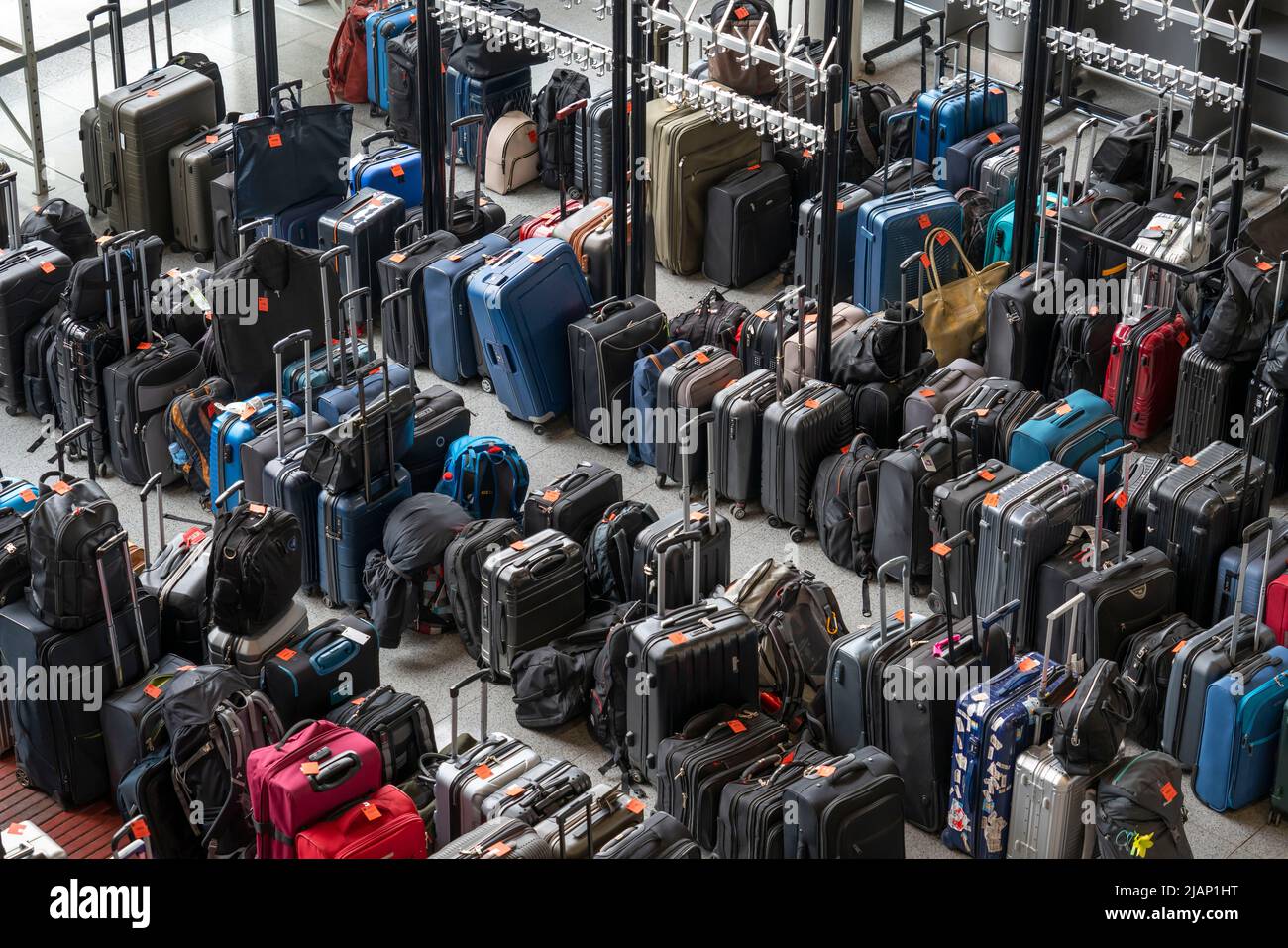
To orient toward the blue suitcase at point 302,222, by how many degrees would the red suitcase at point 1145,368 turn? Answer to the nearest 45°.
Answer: approximately 135° to its right

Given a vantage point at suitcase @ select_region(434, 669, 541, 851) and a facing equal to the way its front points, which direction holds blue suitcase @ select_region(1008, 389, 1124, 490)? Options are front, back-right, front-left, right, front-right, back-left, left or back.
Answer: left

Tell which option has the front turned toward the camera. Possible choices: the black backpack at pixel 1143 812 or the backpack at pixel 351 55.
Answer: the black backpack

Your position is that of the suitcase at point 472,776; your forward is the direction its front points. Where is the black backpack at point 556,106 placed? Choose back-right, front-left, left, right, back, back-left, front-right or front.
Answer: back-left

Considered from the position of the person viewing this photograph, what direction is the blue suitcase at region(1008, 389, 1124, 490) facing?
facing the viewer and to the right of the viewer

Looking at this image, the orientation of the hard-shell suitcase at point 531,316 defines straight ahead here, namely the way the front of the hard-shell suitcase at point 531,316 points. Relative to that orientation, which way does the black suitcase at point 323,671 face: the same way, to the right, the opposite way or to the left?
the same way

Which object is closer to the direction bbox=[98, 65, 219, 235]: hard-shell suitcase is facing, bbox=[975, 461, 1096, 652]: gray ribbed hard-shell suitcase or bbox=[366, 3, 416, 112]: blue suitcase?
the gray ribbed hard-shell suitcase

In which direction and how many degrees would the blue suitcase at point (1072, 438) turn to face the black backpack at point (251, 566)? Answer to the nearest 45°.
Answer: approximately 90° to its right

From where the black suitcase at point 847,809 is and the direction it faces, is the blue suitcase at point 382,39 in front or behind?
behind

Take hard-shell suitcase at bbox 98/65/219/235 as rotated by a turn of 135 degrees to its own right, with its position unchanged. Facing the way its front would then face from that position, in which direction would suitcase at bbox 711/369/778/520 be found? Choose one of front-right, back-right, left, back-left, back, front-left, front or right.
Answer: back-left

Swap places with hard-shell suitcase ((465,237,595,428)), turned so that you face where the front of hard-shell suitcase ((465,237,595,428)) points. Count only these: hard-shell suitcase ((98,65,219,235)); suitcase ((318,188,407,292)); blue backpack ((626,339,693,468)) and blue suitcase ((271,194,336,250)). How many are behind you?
3

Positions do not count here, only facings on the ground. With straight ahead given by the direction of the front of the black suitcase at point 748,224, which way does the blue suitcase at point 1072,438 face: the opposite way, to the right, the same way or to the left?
the same way

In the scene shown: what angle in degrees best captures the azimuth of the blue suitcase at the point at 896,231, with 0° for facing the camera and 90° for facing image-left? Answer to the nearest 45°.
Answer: approximately 315°

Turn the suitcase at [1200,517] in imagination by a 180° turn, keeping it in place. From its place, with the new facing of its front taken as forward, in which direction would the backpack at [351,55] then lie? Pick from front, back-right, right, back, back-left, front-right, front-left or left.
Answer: front

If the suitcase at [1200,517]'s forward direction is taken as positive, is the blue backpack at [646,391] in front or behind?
behind

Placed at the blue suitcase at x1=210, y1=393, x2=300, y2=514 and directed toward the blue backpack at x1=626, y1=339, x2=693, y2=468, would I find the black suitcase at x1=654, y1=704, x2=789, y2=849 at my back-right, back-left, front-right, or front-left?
front-right

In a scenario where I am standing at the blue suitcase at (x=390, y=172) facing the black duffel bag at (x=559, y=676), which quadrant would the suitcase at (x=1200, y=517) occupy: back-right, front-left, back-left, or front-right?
front-left

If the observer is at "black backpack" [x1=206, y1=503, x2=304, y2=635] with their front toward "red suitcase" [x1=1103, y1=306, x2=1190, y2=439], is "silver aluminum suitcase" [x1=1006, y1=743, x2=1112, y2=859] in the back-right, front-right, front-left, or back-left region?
front-right

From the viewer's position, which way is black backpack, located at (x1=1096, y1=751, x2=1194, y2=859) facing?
facing the viewer
